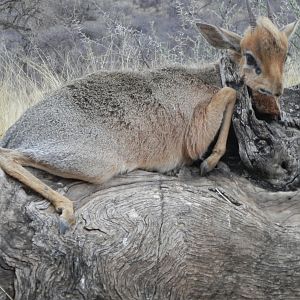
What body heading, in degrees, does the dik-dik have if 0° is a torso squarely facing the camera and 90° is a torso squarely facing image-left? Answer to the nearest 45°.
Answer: approximately 270°
